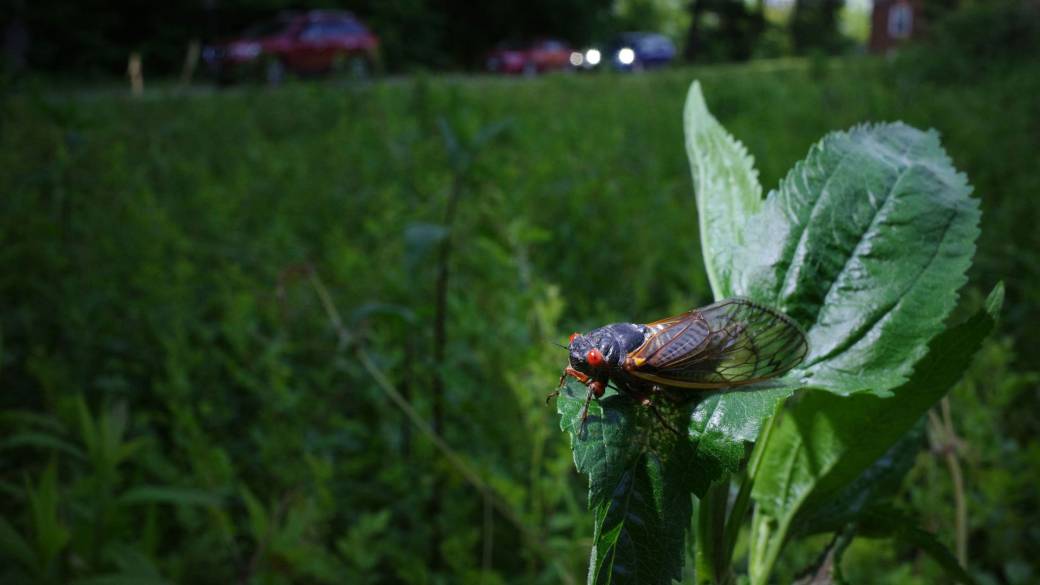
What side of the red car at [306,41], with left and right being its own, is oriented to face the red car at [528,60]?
back

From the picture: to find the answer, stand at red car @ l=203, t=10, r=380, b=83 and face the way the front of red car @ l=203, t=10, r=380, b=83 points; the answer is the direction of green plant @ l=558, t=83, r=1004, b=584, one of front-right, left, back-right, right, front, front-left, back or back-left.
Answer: front-left

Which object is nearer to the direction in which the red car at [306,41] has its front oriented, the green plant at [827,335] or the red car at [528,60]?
the green plant

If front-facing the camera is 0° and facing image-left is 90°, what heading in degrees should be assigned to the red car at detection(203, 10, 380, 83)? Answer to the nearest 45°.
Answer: approximately 45°

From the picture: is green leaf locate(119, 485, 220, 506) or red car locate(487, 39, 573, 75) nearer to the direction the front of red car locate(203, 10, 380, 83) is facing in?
the green leaf

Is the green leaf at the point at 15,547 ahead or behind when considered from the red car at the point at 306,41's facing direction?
ahead

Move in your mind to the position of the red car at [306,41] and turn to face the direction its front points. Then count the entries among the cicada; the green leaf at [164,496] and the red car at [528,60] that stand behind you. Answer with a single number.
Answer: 1

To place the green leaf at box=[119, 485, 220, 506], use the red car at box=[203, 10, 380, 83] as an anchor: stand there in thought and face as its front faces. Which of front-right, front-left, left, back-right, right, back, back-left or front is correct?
front-left
